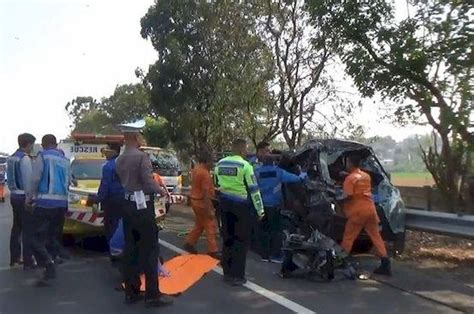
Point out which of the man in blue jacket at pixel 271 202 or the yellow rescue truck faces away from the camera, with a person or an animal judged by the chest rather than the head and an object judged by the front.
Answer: the man in blue jacket

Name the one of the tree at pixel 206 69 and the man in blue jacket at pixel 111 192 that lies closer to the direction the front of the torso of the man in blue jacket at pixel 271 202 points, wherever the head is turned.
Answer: the tree

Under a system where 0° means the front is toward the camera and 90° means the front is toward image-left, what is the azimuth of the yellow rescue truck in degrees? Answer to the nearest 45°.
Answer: approximately 45°

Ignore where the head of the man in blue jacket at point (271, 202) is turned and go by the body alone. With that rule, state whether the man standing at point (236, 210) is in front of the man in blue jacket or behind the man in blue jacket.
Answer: behind

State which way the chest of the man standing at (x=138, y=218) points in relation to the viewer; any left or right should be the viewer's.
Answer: facing away from the viewer and to the right of the viewer

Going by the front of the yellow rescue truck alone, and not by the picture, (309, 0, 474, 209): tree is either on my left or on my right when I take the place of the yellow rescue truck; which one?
on my left

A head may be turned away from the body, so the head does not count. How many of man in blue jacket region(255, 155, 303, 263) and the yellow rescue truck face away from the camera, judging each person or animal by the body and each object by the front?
1

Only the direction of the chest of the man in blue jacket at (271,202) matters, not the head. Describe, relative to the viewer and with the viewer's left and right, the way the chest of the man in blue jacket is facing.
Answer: facing away from the viewer

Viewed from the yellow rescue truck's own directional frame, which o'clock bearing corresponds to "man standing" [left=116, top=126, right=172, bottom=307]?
The man standing is roughly at 12 o'clock from the yellow rescue truck.

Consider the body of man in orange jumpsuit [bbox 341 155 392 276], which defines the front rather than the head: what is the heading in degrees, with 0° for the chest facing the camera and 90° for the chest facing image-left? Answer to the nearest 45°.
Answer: approximately 135°

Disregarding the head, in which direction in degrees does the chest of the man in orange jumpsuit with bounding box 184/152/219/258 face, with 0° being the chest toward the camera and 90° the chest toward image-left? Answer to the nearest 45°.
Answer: approximately 225°

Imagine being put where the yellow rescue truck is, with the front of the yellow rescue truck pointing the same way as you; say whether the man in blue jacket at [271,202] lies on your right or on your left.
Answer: on your left

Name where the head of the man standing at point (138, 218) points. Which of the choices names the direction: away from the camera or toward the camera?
away from the camera
